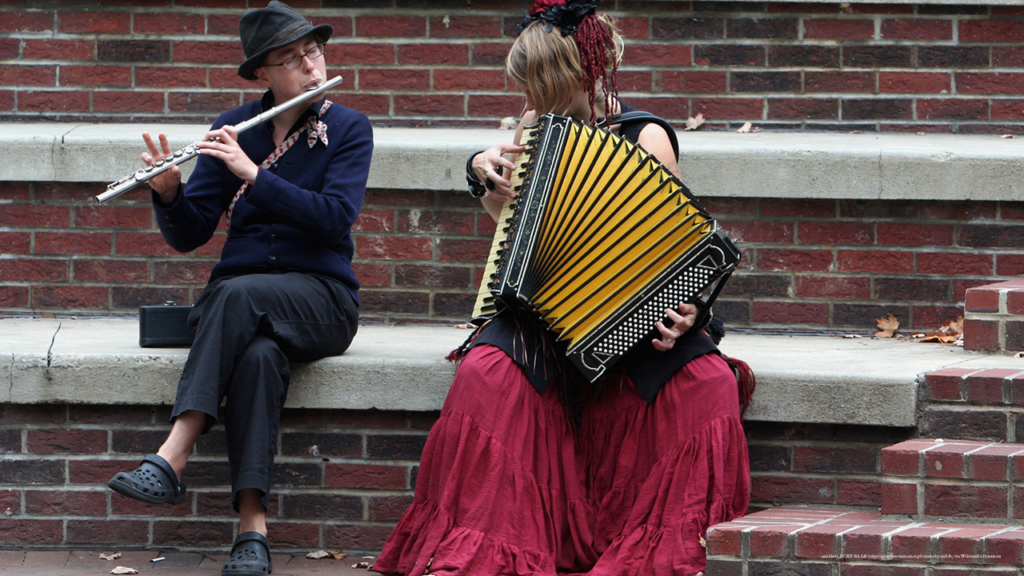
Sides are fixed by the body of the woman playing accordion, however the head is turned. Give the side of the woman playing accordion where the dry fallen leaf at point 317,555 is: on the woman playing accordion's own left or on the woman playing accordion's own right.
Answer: on the woman playing accordion's own right

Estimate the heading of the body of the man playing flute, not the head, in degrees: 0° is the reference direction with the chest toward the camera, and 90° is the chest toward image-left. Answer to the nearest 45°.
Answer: approximately 45°

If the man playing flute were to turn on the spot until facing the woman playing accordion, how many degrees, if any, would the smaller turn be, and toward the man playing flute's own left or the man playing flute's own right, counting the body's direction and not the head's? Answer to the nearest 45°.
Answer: approximately 90° to the man playing flute's own left

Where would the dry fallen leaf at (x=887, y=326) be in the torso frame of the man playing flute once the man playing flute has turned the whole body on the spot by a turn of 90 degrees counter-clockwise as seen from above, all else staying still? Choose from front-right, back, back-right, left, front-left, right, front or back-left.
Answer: front-left

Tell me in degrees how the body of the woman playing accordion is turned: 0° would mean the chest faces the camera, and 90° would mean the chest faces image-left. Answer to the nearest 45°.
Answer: approximately 0°
